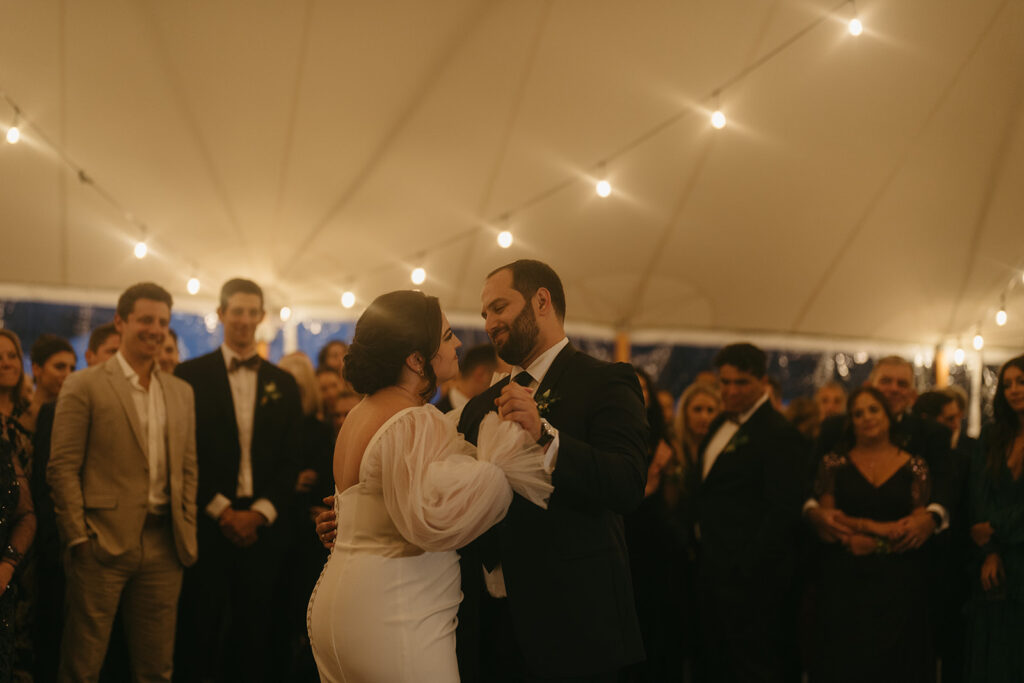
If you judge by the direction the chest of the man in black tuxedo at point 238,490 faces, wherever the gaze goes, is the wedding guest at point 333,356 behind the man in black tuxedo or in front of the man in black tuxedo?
behind

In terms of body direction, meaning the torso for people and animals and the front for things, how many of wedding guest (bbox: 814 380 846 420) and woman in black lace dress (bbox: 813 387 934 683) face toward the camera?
2

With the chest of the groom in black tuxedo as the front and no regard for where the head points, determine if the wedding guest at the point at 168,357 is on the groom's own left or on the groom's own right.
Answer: on the groom's own right

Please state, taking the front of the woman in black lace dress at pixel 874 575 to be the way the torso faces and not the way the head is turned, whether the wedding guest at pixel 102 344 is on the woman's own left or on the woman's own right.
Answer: on the woman's own right

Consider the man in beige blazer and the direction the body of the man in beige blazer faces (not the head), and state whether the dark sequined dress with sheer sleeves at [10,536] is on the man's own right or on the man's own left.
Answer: on the man's own right
